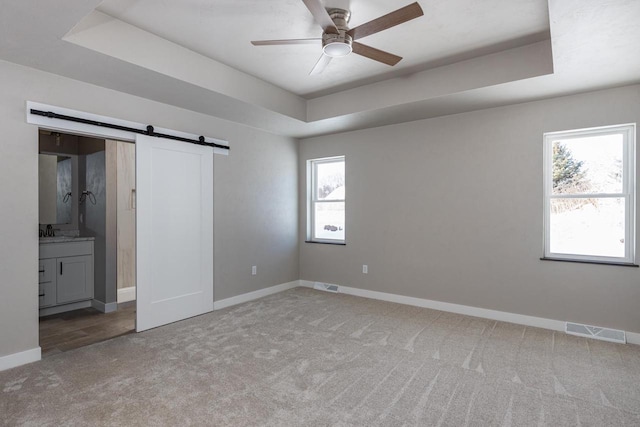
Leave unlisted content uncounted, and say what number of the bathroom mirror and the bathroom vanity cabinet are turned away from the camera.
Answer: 0

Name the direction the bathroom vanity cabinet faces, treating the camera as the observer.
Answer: facing the viewer and to the right of the viewer

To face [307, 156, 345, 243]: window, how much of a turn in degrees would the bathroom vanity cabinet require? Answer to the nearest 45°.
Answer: approximately 45° to its left

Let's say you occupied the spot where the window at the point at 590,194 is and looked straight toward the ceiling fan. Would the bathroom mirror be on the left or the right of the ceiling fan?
right

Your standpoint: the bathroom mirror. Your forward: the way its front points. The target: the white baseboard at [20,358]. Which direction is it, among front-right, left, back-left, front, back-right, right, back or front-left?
front-right
